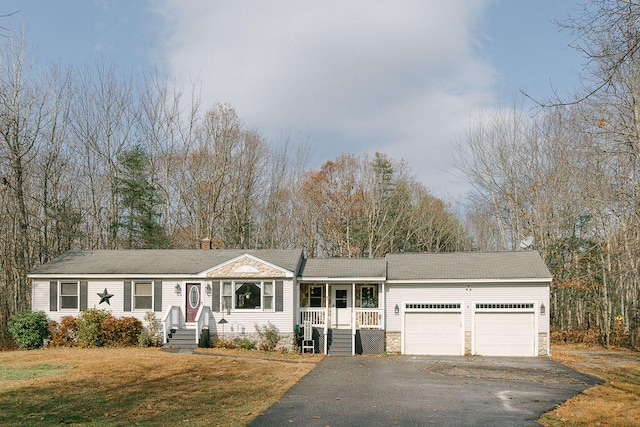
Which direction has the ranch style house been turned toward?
toward the camera

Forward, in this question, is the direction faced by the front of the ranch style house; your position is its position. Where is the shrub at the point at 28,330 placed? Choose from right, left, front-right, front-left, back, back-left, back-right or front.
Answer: right
